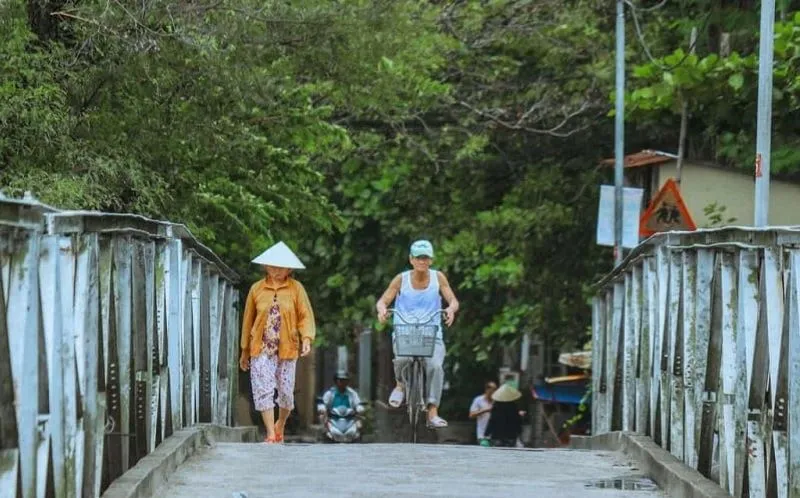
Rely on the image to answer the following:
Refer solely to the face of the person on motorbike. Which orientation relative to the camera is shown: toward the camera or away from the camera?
toward the camera

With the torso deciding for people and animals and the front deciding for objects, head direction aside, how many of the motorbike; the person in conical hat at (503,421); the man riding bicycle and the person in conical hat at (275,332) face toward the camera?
3

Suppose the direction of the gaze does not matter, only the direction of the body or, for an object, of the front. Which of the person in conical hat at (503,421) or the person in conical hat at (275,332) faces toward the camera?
the person in conical hat at (275,332)

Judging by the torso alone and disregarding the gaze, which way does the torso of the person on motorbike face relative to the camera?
toward the camera

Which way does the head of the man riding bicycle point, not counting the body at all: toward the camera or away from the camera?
toward the camera

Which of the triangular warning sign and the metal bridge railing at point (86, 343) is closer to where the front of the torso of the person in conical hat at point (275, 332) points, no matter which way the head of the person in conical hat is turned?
the metal bridge railing

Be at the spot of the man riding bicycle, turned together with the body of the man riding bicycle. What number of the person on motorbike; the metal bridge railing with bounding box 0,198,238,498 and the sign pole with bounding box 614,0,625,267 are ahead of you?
1

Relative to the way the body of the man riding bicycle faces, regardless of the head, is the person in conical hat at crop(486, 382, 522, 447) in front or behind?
behind

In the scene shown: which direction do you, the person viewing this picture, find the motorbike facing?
facing the viewer

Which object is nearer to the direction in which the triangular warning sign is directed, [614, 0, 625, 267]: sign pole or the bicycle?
the bicycle

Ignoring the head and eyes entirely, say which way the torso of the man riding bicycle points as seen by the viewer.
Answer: toward the camera

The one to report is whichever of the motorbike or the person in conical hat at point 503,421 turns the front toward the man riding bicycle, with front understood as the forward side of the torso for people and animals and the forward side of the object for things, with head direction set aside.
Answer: the motorbike

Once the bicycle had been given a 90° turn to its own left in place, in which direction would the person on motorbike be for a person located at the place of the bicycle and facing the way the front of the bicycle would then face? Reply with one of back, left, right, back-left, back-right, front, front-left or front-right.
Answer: left

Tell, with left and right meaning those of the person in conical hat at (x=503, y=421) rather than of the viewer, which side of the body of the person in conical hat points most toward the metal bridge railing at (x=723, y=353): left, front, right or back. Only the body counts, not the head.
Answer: back

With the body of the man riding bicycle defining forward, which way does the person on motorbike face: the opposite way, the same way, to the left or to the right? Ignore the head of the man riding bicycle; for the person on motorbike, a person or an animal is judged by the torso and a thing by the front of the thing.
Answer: the same way

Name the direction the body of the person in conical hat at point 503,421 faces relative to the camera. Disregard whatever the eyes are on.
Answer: away from the camera

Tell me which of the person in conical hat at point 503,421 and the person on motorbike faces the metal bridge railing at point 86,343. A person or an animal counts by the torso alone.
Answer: the person on motorbike

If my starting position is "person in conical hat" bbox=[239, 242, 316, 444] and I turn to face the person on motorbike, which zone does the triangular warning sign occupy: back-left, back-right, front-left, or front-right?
front-right
